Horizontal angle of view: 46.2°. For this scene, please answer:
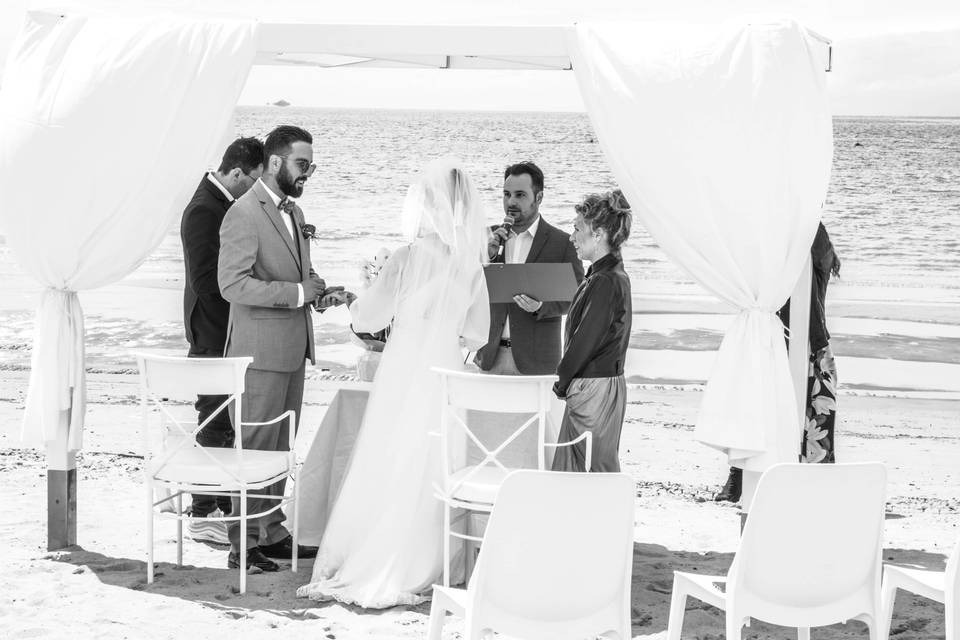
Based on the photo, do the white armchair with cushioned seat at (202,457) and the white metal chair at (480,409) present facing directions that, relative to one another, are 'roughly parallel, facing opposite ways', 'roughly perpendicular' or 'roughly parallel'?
roughly parallel

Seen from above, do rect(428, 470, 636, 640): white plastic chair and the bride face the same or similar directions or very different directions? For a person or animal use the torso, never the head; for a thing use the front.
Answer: same or similar directions

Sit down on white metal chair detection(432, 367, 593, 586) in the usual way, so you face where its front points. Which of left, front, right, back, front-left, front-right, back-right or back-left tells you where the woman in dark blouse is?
front

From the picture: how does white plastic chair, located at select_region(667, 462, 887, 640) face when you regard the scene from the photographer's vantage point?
facing away from the viewer and to the left of the viewer

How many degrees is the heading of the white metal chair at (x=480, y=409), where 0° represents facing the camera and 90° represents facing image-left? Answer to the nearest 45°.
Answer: approximately 225°

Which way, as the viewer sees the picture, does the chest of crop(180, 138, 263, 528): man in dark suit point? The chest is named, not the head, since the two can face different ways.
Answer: to the viewer's right

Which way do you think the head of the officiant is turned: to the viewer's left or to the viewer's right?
to the viewer's left

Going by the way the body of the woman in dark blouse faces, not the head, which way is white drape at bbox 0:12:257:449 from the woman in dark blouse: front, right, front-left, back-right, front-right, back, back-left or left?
front

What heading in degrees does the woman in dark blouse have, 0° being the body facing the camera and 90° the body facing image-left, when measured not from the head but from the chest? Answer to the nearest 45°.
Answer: approximately 90°

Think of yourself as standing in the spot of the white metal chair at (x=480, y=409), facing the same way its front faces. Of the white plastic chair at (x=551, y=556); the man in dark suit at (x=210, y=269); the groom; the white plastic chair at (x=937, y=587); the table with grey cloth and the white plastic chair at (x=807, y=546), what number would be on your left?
3

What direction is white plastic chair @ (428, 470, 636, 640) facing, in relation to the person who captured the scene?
facing away from the viewer and to the left of the viewer

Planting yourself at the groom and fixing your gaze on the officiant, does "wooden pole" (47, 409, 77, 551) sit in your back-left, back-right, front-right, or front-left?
back-left

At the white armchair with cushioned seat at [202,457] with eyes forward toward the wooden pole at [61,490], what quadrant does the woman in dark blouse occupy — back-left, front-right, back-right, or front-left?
back-right

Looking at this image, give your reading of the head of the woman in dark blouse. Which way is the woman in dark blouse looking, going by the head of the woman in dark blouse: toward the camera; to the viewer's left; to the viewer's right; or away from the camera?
to the viewer's left

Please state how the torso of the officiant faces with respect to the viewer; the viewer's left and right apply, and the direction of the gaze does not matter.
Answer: facing the viewer and to the left of the viewer

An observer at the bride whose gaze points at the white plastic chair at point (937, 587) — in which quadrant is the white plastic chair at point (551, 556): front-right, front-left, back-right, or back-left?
front-right
